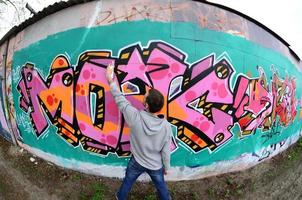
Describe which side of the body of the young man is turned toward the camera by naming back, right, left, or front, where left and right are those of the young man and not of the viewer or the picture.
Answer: back
